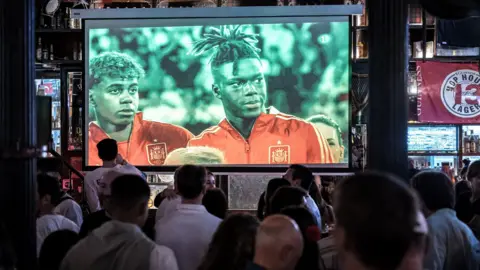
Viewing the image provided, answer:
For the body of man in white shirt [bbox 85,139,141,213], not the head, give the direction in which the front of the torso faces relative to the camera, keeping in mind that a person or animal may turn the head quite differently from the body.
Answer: away from the camera

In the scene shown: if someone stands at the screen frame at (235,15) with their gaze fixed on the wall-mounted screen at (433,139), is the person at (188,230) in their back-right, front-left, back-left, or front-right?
back-right

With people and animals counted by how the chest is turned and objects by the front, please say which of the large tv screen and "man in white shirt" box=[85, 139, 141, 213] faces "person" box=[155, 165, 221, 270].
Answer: the large tv screen

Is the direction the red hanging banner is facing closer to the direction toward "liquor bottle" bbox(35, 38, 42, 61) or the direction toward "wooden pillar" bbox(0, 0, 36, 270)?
the wooden pillar

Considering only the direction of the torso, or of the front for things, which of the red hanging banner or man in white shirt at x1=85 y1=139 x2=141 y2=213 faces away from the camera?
the man in white shirt

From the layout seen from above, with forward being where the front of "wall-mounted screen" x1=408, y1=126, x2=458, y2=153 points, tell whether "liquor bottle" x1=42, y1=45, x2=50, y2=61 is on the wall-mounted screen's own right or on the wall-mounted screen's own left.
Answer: on the wall-mounted screen's own right

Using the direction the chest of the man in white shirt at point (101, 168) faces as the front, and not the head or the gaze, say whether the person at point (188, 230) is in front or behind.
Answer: behind

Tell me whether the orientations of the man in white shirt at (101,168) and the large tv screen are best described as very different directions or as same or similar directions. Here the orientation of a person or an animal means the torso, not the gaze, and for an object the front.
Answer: very different directions

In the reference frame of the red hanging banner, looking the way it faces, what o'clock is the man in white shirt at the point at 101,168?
The man in white shirt is roughly at 1 o'clock from the red hanging banner.

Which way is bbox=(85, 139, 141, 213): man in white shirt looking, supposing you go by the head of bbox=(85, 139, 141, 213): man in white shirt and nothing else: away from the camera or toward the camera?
away from the camera

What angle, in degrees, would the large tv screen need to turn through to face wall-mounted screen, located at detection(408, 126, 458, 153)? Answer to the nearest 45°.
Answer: approximately 90° to its left

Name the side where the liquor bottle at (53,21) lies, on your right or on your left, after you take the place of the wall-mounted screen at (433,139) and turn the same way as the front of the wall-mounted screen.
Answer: on your right
